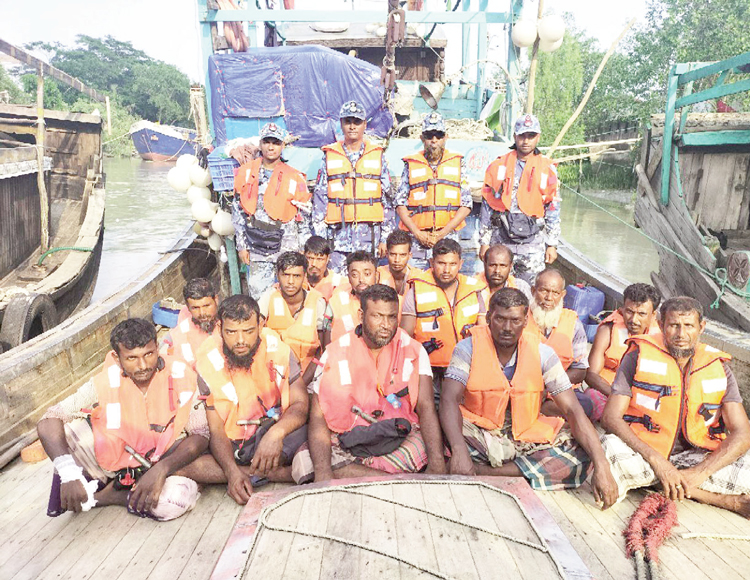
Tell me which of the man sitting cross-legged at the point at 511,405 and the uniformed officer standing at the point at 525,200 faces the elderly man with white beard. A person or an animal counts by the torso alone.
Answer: the uniformed officer standing

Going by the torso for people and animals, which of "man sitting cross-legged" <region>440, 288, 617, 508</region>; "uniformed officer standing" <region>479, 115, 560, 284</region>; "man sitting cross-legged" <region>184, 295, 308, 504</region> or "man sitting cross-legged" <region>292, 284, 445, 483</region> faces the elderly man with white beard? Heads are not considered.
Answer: the uniformed officer standing

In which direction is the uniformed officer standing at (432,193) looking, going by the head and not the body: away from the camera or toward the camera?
toward the camera

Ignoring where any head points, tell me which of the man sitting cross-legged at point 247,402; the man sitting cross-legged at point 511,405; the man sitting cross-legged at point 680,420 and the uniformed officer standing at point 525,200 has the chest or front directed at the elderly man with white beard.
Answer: the uniformed officer standing

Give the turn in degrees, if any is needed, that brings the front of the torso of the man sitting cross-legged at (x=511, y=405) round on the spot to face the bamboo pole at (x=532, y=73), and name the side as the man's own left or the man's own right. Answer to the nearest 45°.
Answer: approximately 180°

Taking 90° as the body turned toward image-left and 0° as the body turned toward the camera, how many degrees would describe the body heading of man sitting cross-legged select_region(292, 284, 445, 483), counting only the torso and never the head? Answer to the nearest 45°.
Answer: approximately 0°

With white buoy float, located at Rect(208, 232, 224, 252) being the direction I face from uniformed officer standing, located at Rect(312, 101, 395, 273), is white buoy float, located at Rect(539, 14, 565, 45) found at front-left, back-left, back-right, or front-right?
back-right

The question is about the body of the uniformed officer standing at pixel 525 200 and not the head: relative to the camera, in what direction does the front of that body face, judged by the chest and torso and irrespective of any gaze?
toward the camera

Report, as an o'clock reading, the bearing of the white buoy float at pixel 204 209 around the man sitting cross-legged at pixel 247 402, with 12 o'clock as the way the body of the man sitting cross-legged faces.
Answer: The white buoy float is roughly at 6 o'clock from the man sitting cross-legged.

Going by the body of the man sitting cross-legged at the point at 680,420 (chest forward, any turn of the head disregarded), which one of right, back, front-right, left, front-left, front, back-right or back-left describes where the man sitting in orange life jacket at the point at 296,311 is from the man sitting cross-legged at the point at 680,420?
right

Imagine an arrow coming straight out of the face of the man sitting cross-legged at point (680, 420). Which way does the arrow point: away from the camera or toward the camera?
toward the camera

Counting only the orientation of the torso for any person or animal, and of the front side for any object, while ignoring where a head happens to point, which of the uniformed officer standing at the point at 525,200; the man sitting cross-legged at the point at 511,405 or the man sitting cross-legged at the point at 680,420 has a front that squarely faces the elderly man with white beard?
the uniformed officer standing

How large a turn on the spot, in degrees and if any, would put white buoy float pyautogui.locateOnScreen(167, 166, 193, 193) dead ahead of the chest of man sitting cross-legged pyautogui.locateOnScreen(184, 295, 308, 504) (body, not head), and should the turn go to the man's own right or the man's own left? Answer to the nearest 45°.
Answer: approximately 180°

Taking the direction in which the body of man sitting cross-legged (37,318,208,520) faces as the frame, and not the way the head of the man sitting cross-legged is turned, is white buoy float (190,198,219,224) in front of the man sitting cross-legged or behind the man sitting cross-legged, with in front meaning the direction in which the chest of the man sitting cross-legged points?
behind

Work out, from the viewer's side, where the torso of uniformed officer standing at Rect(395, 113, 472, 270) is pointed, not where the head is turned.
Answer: toward the camera

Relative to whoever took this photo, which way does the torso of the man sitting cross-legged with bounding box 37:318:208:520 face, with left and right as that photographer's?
facing the viewer
